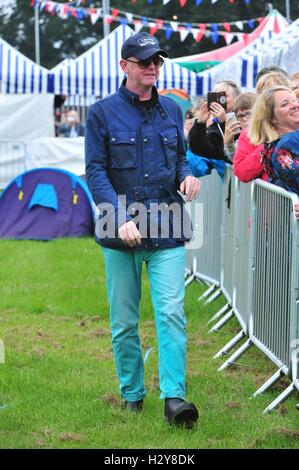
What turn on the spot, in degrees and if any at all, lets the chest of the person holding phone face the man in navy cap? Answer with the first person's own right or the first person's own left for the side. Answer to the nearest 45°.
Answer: approximately 45° to the first person's own left

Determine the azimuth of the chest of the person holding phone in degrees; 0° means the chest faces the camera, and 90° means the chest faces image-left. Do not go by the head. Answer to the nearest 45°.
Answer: approximately 45°

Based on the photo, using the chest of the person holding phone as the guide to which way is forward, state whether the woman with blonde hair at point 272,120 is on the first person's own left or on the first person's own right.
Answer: on the first person's own left

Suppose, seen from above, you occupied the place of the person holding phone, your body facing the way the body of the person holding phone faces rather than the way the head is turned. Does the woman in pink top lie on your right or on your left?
on your left

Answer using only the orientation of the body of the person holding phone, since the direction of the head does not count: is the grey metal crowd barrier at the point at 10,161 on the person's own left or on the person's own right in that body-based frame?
on the person's own right

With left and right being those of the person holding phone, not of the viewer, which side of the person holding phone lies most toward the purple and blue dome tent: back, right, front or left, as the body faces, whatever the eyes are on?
right
